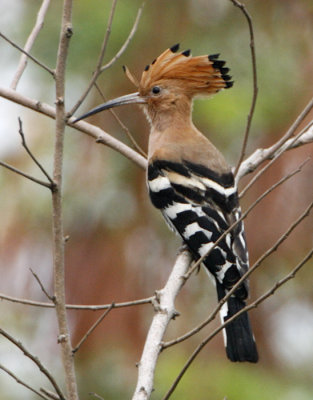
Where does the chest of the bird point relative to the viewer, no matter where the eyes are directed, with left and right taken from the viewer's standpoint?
facing away from the viewer and to the left of the viewer

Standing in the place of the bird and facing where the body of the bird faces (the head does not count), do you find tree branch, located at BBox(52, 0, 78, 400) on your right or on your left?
on your left
